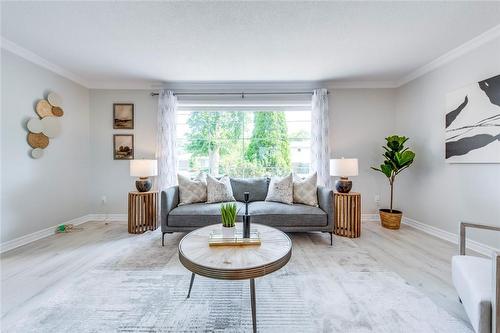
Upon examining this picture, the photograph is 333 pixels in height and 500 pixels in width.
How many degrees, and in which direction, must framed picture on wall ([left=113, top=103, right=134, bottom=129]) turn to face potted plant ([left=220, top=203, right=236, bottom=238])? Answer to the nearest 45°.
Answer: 0° — it already faces it

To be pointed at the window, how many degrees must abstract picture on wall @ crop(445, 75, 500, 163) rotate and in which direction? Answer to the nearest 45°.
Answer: approximately 45° to its right

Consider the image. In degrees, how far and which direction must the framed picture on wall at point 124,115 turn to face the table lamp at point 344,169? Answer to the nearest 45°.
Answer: approximately 45° to its left

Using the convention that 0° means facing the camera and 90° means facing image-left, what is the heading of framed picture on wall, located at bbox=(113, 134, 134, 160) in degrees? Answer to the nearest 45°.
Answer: approximately 0°

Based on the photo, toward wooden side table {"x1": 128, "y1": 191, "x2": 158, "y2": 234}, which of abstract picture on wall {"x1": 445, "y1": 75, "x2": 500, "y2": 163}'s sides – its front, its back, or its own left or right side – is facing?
front

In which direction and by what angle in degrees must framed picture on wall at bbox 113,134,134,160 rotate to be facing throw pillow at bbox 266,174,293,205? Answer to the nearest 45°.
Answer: approximately 45° to its left

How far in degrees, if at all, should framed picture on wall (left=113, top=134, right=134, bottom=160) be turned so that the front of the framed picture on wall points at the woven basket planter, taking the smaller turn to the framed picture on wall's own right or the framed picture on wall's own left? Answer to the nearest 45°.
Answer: approximately 45° to the framed picture on wall's own left

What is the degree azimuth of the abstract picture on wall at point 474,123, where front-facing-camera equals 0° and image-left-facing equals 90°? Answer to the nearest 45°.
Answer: approximately 45°

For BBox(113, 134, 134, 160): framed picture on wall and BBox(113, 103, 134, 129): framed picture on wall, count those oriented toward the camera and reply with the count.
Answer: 2

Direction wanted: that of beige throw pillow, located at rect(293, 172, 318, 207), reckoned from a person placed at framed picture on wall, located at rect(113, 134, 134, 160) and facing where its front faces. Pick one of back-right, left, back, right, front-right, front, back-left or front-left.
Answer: front-left

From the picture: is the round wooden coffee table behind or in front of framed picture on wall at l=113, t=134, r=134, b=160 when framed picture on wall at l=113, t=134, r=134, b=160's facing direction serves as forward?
in front
